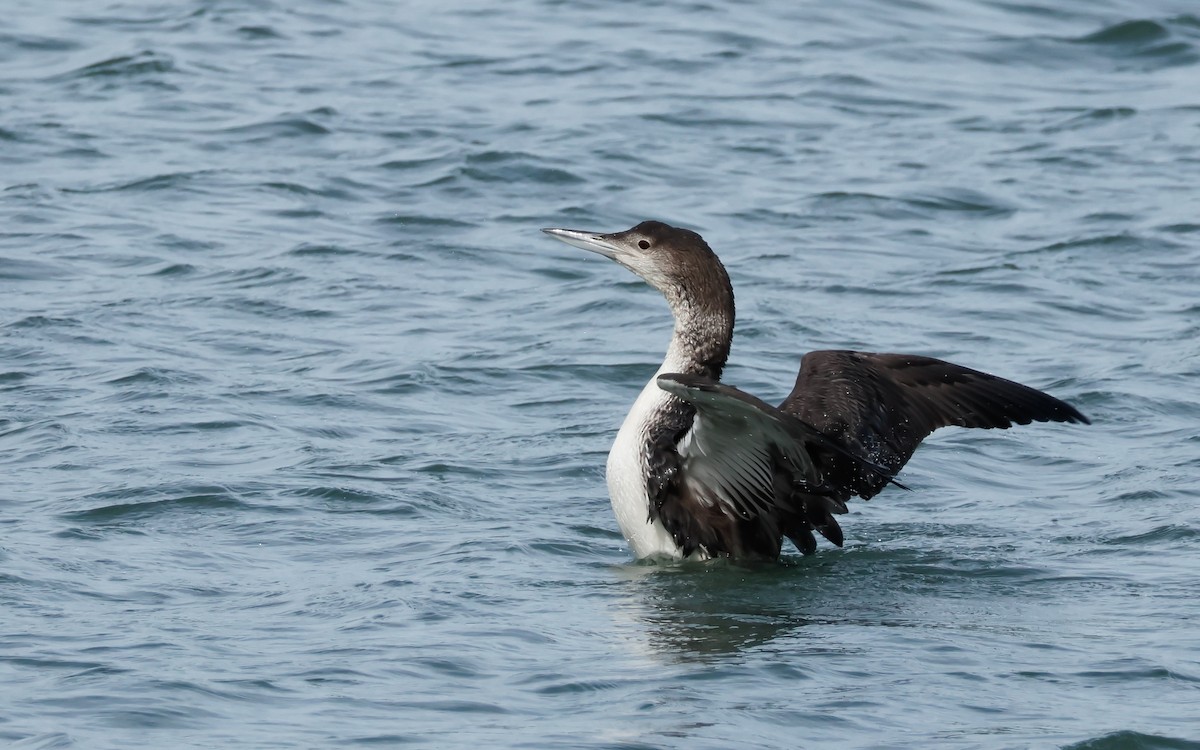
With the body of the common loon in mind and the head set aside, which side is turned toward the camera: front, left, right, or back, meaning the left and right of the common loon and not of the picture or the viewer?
left
